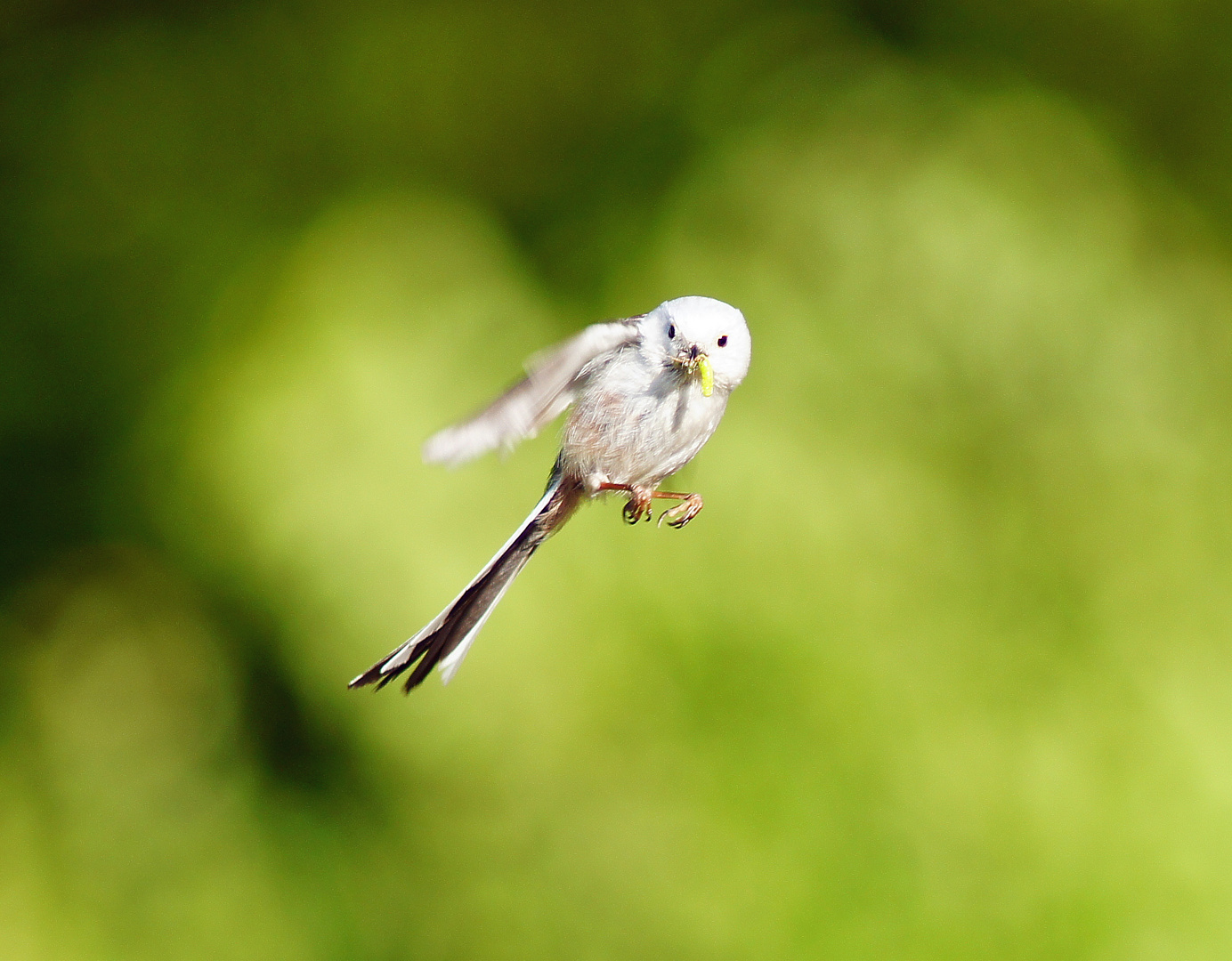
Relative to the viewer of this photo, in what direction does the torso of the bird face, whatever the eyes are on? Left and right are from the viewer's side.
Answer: facing the viewer and to the right of the viewer
